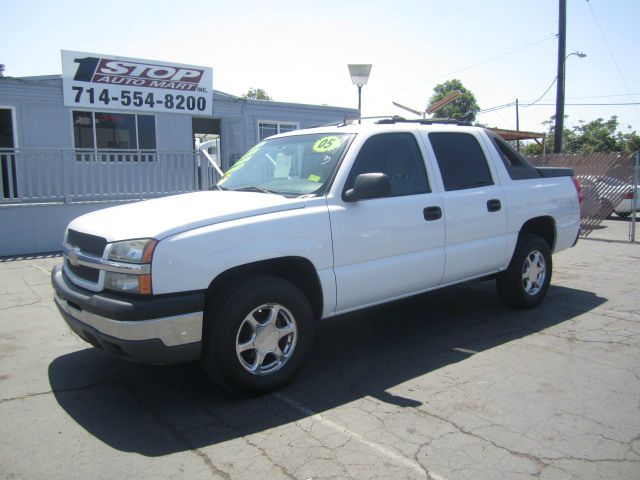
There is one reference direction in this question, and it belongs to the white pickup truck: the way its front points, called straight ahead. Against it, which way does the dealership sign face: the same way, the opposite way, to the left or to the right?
to the left

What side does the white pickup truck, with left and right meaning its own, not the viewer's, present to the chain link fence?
back

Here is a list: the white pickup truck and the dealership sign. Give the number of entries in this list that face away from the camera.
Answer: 0

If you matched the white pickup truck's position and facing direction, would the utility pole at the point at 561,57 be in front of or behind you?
behind

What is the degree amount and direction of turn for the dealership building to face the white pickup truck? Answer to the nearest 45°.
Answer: approximately 45° to its right

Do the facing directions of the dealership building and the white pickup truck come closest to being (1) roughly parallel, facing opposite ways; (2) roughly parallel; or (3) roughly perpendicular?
roughly perpendicular

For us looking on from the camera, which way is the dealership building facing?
facing the viewer and to the right of the viewer

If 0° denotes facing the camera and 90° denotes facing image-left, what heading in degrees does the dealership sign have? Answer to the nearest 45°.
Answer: approximately 315°

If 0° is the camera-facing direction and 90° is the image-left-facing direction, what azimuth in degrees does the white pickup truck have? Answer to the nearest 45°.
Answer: approximately 45°

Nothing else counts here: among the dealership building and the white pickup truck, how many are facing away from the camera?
0

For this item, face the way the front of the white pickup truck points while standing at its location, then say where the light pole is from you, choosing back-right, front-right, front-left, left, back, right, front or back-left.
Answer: back-right
